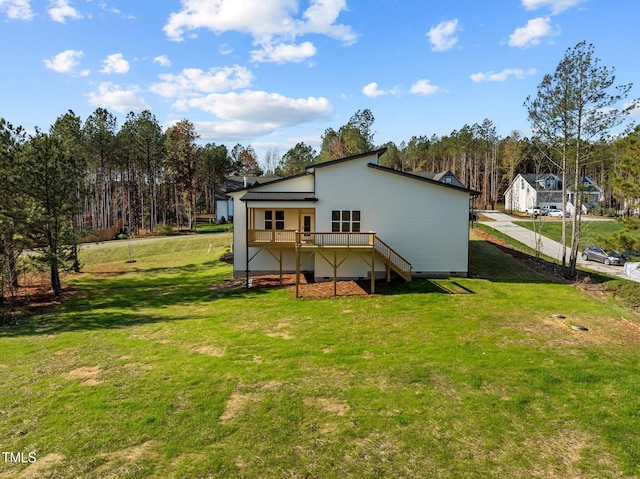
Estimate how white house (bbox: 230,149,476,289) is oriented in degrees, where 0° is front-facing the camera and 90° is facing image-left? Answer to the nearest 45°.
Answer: approximately 180°
